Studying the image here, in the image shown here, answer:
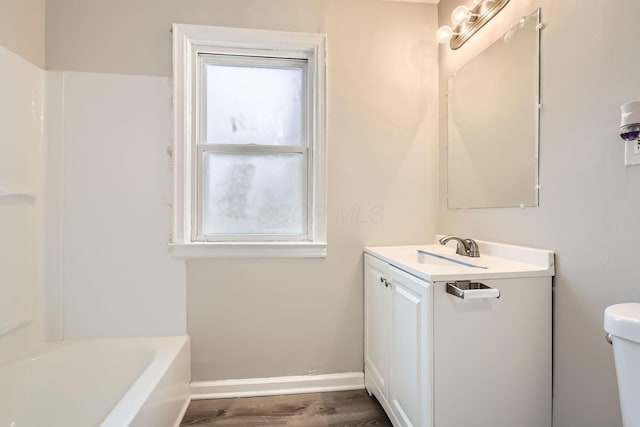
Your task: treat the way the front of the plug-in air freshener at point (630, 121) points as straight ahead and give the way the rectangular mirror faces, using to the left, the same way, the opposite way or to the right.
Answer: the same way

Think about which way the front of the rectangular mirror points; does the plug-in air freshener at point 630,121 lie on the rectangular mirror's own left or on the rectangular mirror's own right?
on the rectangular mirror's own left

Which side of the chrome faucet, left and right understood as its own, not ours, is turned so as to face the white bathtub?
front

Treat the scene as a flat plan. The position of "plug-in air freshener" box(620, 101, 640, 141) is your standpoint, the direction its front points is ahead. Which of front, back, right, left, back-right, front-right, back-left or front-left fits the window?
front-right

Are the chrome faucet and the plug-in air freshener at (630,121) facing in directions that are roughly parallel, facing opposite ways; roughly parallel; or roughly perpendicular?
roughly parallel

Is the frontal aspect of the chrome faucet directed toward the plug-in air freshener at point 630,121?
no

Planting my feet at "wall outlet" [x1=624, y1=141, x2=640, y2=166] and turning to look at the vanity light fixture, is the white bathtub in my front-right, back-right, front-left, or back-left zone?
front-left

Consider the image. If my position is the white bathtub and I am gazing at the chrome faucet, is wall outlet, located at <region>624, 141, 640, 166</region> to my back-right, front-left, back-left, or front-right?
front-right

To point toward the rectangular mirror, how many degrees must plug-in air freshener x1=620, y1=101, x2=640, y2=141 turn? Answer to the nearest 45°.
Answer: approximately 90° to its right

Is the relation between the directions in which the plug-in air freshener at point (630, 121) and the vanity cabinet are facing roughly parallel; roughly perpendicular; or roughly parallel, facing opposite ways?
roughly parallel

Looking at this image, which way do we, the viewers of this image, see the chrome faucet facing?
facing the viewer and to the left of the viewer

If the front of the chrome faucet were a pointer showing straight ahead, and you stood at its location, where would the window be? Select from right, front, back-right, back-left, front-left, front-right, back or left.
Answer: front-right

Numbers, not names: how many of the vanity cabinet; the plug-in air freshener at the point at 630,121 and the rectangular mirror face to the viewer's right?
0

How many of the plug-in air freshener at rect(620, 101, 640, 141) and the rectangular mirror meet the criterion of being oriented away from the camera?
0

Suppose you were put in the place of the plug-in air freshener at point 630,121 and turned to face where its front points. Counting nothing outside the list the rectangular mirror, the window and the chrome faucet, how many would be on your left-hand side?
0
